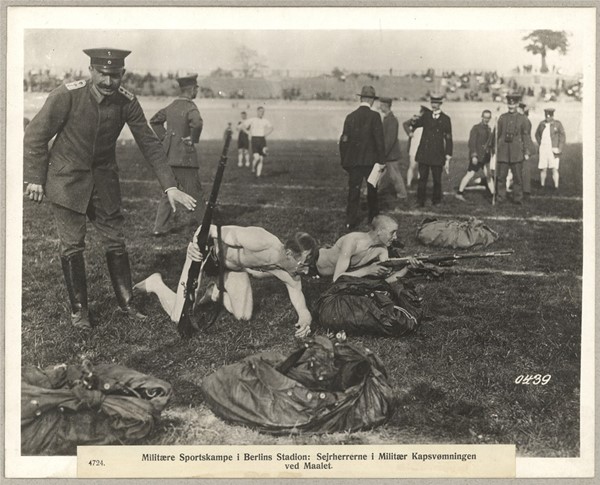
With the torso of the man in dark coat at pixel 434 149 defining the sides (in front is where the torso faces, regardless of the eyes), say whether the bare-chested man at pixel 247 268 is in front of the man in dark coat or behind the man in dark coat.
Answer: in front

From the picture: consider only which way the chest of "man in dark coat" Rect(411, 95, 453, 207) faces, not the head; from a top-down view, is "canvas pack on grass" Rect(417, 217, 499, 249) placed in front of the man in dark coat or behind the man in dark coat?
in front

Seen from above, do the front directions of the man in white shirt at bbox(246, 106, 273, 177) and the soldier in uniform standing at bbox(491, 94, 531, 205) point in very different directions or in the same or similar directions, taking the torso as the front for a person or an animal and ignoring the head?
same or similar directions

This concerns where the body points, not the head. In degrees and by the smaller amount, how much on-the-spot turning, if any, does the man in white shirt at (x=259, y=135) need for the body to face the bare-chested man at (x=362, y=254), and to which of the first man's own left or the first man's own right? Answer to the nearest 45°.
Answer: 0° — they already face them

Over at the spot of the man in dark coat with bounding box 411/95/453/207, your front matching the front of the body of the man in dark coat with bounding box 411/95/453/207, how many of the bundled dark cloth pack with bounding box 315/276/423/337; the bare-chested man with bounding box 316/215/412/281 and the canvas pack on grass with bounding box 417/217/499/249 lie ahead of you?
3

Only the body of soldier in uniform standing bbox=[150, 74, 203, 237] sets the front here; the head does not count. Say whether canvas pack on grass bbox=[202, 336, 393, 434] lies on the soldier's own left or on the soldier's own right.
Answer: on the soldier's own right

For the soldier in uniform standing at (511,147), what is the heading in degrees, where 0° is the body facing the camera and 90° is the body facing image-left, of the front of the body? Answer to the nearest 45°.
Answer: approximately 0°

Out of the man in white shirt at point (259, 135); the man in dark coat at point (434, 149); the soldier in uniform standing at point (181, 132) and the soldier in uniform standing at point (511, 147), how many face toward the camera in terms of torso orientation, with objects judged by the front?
3

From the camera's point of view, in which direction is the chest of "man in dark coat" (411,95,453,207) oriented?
toward the camera

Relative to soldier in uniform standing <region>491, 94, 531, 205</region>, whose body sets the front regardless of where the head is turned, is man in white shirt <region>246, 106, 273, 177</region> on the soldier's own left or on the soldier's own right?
on the soldier's own right

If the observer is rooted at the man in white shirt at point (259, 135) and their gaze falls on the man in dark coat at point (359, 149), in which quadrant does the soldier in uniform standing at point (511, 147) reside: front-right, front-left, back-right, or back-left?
front-left

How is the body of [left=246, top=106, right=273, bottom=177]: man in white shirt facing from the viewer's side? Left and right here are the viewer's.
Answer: facing the viewer

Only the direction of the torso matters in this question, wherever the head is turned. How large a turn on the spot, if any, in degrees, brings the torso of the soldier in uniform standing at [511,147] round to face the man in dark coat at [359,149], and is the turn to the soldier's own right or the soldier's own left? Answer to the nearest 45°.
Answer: approximately 45° to the soldier's own right
